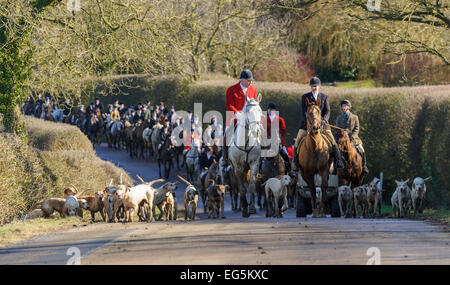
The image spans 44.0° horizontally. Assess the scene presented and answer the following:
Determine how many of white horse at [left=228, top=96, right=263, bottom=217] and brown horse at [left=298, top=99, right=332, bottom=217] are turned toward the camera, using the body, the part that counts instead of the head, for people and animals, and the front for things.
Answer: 2

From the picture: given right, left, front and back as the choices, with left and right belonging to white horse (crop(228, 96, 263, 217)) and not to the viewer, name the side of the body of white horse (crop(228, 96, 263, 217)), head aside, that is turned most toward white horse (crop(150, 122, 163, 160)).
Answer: back

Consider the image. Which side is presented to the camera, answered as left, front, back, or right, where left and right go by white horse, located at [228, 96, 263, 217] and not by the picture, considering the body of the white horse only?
front

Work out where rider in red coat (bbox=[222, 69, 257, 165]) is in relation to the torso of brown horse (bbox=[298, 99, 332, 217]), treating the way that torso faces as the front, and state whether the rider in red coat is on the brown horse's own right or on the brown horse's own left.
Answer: on the brown horse's own right

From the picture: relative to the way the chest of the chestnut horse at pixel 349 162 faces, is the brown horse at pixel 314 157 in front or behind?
in front

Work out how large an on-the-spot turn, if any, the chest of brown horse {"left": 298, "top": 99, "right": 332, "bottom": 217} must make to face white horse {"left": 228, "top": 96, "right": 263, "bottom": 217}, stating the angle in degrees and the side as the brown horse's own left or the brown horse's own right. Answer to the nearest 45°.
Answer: approximately 90° to the brown horse's own right

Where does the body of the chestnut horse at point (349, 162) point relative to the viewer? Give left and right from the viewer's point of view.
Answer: facing the viewer and to the left of the viewer

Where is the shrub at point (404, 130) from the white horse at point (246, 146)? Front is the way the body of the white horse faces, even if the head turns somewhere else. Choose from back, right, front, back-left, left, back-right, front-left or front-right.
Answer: back-left

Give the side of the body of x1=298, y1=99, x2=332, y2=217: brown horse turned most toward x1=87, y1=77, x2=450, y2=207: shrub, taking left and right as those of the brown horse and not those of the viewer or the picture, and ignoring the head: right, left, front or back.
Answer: back

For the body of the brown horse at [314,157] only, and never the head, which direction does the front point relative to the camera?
toward the camera
